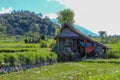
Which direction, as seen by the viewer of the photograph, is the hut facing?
facing the viewer
